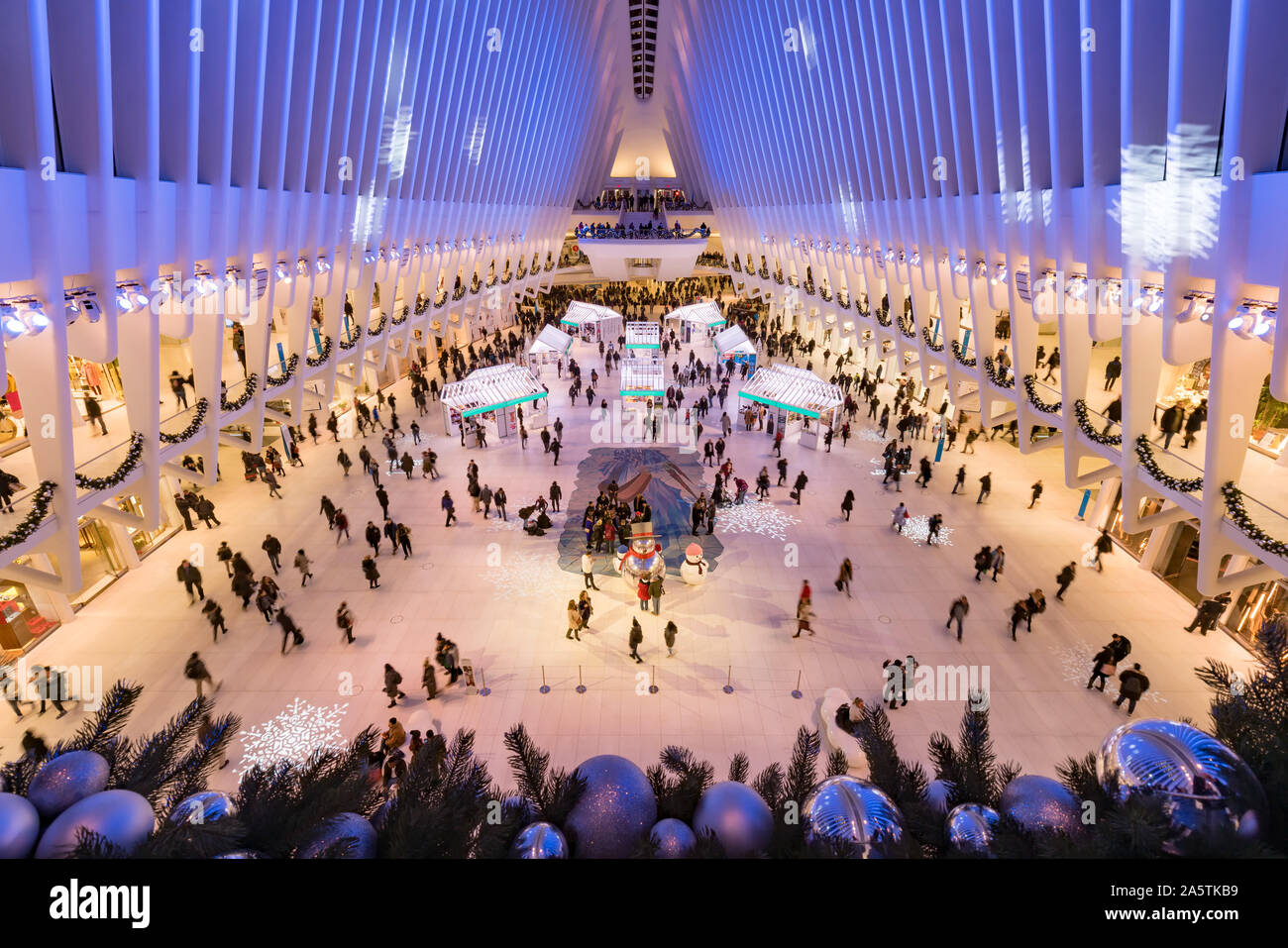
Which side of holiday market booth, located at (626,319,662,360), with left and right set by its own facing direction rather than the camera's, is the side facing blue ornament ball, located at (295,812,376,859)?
front

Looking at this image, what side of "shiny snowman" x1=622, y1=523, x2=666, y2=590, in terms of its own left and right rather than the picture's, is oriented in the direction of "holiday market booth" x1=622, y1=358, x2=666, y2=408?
back

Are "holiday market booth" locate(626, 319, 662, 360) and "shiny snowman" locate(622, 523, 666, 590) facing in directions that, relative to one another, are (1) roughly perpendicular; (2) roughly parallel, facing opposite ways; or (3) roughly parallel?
roughly parallel

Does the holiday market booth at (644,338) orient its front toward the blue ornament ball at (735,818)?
yes

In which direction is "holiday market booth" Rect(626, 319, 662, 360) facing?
toward the camera

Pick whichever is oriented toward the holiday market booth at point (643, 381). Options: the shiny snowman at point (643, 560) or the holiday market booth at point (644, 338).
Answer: the holiday market booth at point (644, 338)

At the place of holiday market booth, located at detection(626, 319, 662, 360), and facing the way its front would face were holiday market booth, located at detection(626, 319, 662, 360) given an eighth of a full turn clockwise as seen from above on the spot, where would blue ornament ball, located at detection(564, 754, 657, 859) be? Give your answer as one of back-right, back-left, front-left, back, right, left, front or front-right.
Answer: front-left

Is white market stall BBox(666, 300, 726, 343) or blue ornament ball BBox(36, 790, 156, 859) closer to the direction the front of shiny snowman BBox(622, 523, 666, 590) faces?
the blue ornament ball

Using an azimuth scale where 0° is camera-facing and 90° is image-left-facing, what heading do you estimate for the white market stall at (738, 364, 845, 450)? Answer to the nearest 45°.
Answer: approximately 45°

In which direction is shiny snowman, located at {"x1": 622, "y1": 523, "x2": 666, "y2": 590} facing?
toward the camera

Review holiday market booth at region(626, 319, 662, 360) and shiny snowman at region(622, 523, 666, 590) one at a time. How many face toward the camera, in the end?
2
